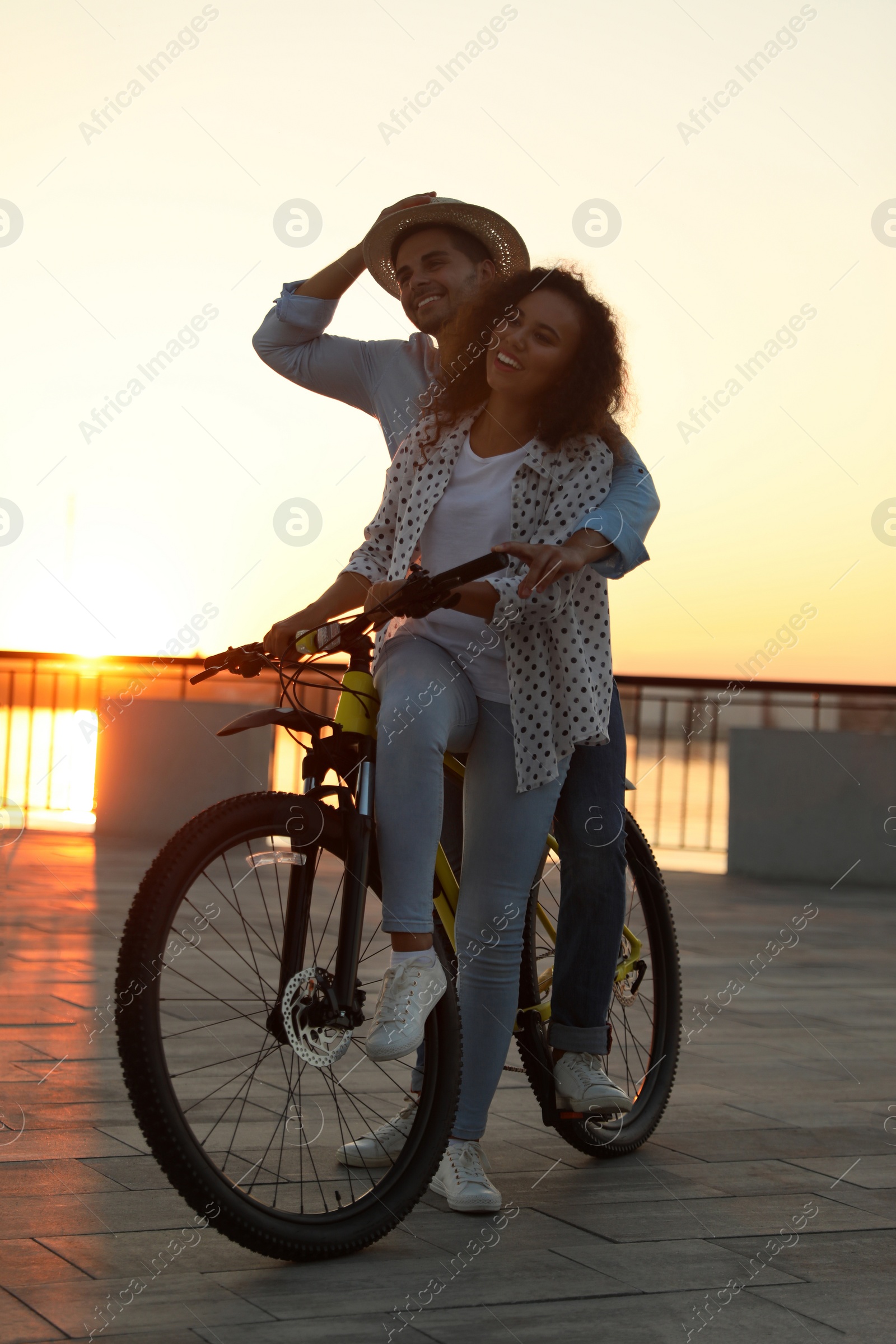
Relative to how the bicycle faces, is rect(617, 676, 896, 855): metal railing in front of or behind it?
behind

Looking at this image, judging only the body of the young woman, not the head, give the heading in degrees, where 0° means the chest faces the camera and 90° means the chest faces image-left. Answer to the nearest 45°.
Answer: approximately 45°

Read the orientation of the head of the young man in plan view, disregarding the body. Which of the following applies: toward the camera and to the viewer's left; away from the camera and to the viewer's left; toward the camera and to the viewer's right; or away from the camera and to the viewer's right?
toward the camera and to the viewer's left

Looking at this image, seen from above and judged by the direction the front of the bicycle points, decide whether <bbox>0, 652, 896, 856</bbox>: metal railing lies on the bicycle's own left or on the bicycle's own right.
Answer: on the bicycle's own right

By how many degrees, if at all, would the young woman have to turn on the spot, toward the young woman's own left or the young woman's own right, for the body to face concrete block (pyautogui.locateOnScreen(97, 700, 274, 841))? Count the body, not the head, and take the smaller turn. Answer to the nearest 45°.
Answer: approximately 135° to the young woman's own right

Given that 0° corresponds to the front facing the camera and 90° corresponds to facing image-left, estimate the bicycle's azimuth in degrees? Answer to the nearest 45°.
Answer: approximately 45°

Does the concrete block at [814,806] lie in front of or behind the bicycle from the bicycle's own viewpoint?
behind

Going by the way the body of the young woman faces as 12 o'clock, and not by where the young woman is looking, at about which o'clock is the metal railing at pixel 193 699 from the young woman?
The metal railing is roughly at 4 o'clock from the young woman.

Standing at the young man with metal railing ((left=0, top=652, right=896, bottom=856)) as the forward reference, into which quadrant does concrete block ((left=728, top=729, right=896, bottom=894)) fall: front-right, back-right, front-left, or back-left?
front-right

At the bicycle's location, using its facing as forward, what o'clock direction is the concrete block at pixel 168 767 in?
The concrete block is roughly at 4 o'clock from the bicycle.
